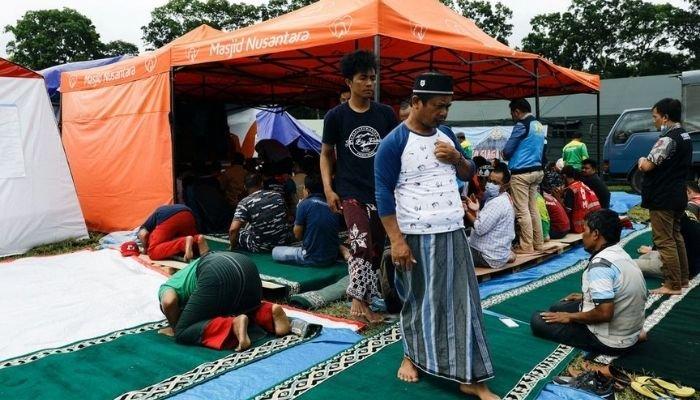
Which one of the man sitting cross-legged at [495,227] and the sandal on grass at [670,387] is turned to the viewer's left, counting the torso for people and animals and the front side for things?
the man sitting cross-legged

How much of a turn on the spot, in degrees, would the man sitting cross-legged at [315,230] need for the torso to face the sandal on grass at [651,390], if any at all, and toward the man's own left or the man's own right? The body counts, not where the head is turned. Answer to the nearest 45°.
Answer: approximately 180°

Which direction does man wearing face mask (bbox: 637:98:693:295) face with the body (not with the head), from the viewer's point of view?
to the viewer's left

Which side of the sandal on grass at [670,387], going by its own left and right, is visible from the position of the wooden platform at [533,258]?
left

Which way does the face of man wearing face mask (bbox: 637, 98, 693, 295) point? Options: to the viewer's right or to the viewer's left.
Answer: to the viewer's left

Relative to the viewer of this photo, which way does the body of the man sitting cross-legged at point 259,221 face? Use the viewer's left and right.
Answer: facing away from the viewer and to the left of the viewer

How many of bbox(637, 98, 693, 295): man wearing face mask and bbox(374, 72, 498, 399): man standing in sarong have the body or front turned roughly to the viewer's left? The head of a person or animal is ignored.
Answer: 1

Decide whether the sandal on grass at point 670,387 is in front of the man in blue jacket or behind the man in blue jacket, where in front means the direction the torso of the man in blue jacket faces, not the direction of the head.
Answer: behind

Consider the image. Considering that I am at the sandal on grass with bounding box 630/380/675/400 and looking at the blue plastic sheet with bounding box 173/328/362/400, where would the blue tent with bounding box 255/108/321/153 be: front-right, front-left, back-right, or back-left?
front-right

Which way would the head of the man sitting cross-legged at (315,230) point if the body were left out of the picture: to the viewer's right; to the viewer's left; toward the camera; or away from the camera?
away from the camera

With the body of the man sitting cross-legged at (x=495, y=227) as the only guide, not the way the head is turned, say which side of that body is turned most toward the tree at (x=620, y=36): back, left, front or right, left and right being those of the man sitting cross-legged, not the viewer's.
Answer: right

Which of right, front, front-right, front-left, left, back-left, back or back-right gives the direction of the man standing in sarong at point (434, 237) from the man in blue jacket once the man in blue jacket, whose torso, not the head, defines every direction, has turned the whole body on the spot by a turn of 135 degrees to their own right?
right

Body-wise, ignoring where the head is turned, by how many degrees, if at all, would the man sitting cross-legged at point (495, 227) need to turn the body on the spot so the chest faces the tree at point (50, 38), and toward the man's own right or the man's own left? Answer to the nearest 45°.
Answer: approximately 45° to the man's own right

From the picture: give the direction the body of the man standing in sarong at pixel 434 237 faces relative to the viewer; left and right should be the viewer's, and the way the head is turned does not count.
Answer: facing the viewer and to the right of the viewer

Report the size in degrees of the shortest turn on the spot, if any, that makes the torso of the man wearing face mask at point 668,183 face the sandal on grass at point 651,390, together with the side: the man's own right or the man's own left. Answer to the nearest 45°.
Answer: approximately 90° to the man's own left

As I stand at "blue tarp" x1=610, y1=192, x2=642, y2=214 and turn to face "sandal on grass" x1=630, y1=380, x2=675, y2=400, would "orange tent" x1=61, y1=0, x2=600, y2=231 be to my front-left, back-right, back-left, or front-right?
front-right

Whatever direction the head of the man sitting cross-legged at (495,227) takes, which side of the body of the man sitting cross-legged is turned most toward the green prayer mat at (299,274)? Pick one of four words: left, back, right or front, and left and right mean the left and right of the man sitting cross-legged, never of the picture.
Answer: front

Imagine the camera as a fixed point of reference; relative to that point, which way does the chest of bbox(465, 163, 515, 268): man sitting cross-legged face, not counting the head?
to the viewer's left

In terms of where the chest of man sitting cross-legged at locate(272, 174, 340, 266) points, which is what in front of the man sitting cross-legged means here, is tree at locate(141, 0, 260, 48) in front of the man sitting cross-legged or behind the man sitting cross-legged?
in front
